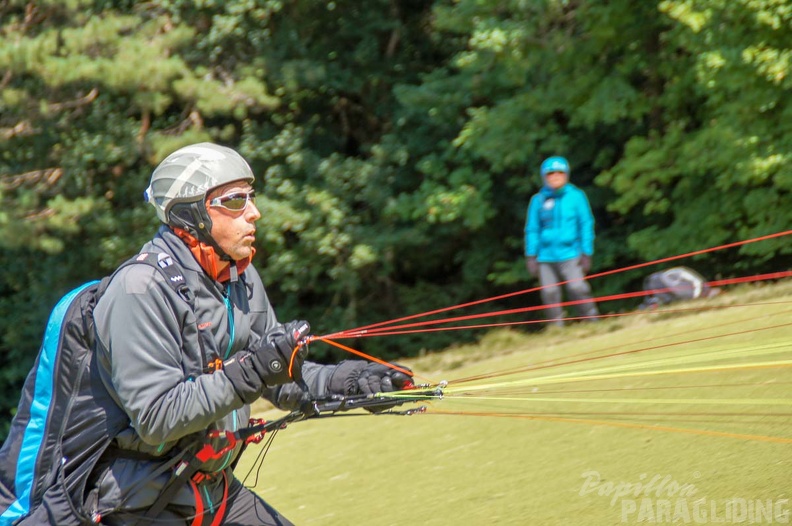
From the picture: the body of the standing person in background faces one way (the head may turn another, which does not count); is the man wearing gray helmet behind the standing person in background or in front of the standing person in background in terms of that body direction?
in front

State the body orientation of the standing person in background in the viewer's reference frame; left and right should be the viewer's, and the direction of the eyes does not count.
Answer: facing the viewer

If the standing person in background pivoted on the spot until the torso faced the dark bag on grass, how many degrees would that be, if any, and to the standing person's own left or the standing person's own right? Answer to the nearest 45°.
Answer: approximately 135° to the standing person's own left

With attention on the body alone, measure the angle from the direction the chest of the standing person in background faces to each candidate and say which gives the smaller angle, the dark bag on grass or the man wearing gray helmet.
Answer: the man wearing gray helmet

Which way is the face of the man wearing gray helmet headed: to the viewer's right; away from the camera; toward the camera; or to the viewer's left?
to the viewer's right

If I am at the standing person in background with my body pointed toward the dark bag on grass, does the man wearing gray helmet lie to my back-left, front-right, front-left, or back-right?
back-right

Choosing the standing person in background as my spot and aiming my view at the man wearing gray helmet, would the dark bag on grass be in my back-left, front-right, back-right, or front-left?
back-left
